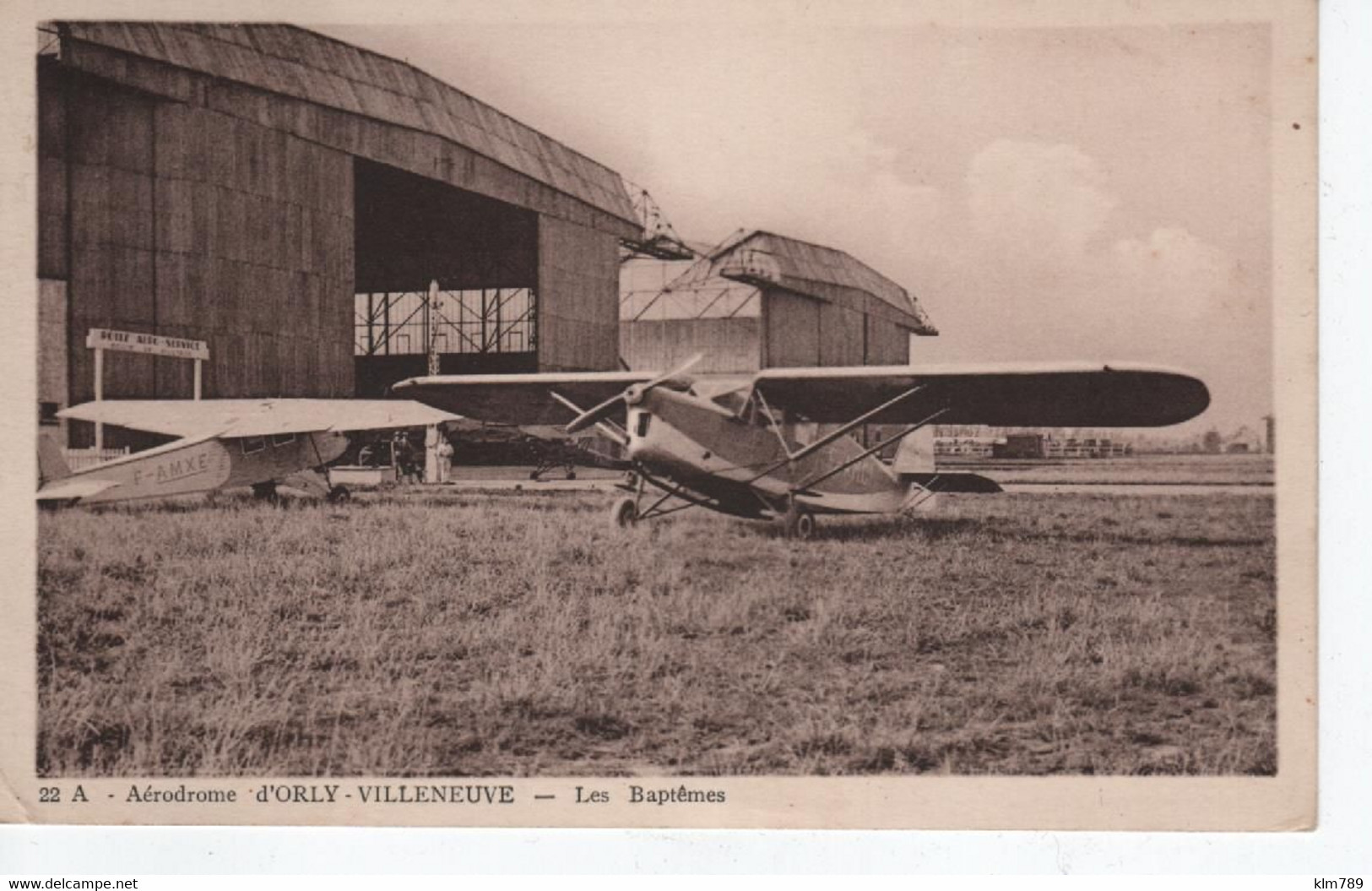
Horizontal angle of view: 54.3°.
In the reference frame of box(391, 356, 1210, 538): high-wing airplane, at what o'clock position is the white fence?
The white fence is roughly at 1 o'clock from the high-wing airplane.

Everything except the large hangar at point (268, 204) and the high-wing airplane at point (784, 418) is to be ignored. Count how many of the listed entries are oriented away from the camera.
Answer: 0

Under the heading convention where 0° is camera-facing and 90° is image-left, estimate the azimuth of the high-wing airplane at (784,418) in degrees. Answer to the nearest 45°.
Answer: approximately 45°

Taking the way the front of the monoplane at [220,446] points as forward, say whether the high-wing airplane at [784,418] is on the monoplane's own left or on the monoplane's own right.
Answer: on the monoplane's own right

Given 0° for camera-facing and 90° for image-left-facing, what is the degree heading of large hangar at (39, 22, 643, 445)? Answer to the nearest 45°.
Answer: approximately 315°

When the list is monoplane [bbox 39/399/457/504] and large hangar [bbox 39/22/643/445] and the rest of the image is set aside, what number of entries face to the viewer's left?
0

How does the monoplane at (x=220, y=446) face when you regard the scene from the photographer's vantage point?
facing away from the viewer and to the right of the viewer

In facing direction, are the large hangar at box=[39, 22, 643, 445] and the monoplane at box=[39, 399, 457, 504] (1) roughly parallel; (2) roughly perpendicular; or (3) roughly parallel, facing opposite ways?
roughly perpendicular
